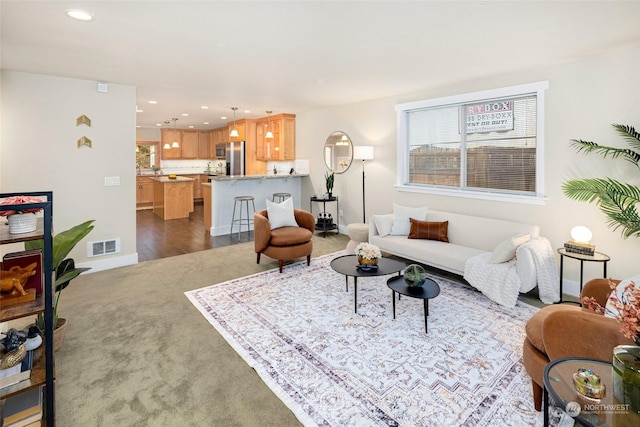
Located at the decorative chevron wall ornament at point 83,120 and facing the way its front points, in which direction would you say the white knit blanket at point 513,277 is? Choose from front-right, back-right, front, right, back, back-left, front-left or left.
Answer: front-left

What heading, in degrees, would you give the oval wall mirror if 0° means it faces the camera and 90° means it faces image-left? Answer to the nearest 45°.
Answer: approximately 45°

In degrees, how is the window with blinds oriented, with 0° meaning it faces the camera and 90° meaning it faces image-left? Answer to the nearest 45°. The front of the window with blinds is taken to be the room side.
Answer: approximately 45°

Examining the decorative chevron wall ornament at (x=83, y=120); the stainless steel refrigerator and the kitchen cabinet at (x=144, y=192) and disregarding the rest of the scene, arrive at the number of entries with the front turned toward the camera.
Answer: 3

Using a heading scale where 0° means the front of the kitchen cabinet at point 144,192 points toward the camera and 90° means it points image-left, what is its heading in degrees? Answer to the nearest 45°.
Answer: approximately 0°

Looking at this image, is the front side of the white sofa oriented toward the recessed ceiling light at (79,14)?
yes

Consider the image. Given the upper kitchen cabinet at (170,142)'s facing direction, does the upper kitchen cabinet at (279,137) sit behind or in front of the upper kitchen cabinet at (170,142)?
in front

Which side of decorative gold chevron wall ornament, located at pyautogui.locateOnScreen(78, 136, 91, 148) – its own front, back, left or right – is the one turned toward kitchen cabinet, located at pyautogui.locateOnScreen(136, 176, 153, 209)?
back

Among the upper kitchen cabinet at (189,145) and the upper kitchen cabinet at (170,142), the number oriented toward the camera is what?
2

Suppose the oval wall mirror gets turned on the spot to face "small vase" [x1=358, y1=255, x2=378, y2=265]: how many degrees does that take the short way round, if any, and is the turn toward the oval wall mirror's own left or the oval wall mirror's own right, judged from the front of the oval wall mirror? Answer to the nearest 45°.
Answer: approximately 45° to the oval wall mirror's own left

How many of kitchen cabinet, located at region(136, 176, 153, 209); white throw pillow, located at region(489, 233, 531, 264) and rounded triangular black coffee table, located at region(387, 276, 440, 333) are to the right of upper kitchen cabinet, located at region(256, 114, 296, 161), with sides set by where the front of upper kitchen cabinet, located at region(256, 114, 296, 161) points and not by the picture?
1
